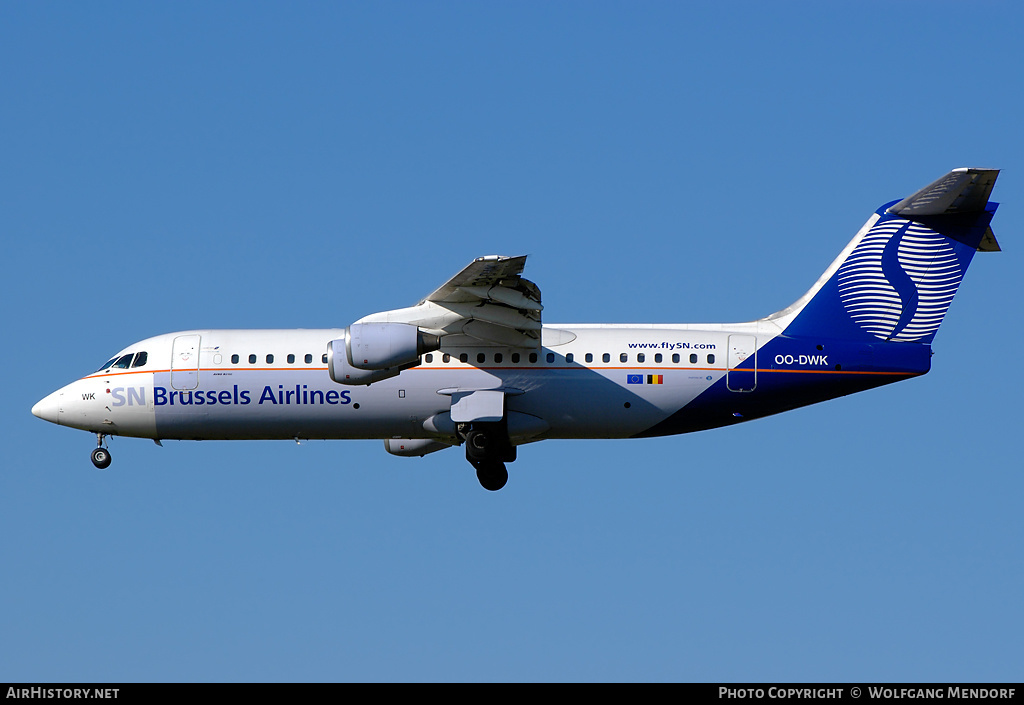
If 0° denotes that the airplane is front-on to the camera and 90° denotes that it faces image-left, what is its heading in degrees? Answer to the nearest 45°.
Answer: approximately 90°
